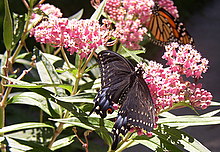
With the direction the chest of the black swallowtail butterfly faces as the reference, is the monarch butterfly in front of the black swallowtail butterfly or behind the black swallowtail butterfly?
in front

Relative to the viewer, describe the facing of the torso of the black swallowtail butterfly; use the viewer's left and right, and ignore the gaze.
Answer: facing away from the viewer and to the right of the viewer
